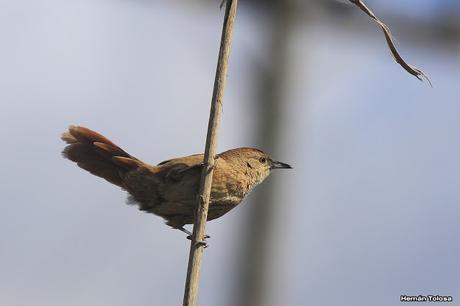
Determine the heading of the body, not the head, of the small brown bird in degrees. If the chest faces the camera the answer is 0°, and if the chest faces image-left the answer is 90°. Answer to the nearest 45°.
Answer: approximately 270°
